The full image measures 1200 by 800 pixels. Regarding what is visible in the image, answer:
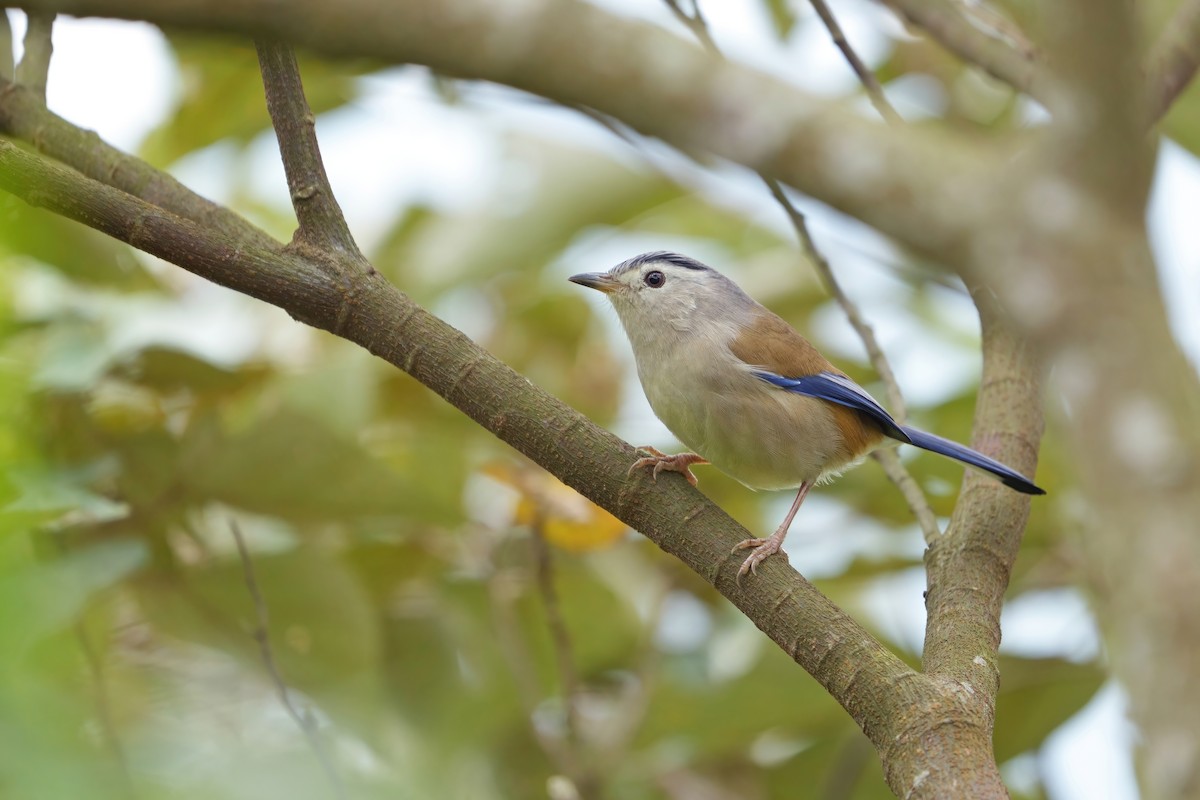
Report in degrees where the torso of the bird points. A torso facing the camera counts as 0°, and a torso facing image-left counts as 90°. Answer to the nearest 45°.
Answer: approximately 90°

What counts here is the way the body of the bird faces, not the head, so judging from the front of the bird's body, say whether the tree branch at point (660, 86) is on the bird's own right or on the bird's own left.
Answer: on the bird's own left

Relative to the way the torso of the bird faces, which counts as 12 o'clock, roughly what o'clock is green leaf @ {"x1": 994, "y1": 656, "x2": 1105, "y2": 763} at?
The green leaf is roughly at 6 o'clock from the bird.

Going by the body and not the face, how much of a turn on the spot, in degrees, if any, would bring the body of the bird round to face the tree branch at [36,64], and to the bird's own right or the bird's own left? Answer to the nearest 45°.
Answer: approximately 45° to the bird's own left
